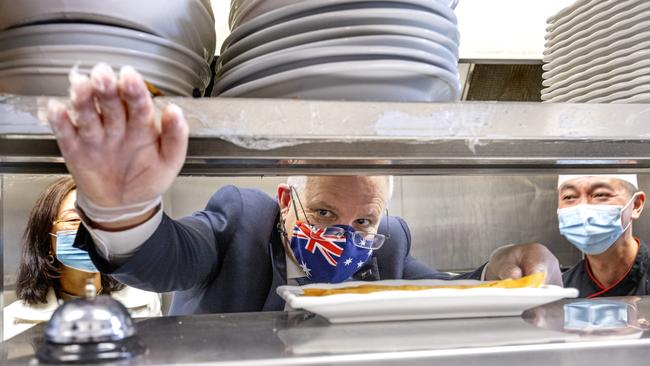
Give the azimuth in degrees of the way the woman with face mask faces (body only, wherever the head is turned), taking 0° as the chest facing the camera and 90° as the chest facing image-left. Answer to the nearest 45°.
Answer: approximately 315°

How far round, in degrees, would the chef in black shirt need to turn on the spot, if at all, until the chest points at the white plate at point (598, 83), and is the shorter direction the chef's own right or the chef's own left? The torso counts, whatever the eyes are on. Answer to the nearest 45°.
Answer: approximately 45° to the chef's own left

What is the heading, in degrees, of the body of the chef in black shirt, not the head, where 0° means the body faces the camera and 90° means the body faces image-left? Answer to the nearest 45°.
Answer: approximately 45°
